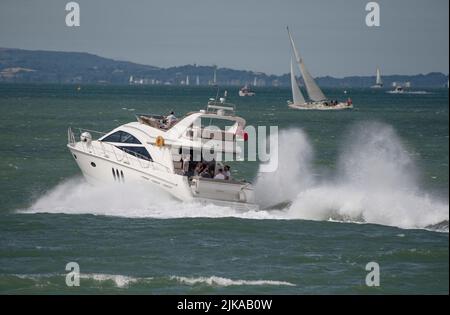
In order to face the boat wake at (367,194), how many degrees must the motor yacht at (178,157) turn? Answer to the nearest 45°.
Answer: approximately 135° to its right

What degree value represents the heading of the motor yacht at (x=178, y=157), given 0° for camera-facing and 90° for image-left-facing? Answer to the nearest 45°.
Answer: approximately 135°

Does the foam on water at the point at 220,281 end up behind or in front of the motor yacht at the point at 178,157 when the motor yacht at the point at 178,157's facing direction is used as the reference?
behind
